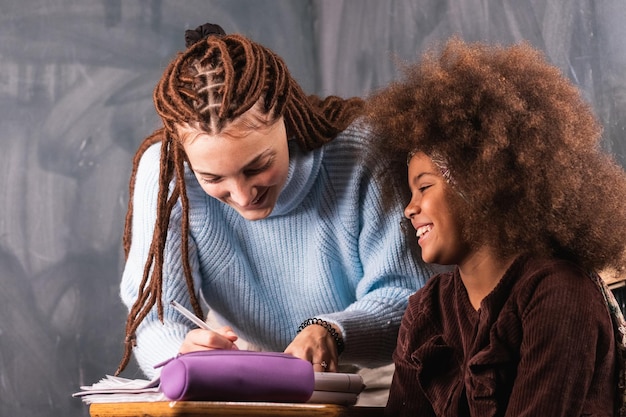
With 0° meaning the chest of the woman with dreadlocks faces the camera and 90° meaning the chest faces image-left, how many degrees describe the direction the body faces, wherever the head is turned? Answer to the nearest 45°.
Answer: approximately 0°

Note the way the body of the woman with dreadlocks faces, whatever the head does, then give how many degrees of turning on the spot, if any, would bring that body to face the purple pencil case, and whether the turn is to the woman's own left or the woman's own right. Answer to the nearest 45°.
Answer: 0° — they already face it

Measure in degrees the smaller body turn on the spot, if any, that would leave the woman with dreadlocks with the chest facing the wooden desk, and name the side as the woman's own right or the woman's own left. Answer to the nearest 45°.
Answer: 0° — they already face it

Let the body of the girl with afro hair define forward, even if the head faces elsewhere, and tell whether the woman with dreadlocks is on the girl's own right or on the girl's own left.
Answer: on the girl's own right

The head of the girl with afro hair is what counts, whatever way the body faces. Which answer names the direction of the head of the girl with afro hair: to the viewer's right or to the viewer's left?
to the viewer's left

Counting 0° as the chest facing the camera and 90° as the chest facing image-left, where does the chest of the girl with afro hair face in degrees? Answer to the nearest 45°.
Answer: approximately 45°

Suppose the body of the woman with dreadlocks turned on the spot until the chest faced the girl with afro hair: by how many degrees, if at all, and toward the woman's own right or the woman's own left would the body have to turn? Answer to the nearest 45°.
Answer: approximately 45° to the woman's own left
